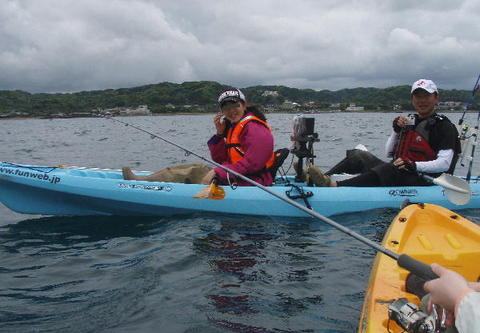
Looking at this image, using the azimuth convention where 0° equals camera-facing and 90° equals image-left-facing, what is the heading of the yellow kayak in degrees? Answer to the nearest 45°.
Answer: approximately 180°

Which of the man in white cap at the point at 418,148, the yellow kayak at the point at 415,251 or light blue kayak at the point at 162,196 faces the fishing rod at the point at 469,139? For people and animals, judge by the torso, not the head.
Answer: the yellow kayak

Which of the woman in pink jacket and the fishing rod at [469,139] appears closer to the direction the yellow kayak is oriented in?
the fishing rod

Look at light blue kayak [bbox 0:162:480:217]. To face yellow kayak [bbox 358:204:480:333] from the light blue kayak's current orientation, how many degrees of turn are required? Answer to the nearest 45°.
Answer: approximately 135° to its left

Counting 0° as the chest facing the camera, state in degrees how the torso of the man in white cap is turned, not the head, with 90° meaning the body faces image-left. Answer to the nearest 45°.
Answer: approximately 45°

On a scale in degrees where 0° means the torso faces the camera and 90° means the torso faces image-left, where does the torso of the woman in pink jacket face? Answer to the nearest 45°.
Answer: approximately 45°

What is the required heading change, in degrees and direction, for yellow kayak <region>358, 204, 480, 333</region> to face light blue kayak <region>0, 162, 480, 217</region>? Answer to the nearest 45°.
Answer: approximately 45° to its left

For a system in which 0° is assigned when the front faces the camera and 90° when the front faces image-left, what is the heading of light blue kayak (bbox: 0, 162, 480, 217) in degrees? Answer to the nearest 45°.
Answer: approximately 90°

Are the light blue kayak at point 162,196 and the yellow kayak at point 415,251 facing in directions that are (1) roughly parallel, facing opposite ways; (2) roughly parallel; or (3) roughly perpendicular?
roughly perpendicular

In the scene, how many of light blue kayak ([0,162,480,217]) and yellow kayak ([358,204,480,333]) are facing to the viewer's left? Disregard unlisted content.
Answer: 1

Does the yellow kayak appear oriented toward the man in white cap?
yes

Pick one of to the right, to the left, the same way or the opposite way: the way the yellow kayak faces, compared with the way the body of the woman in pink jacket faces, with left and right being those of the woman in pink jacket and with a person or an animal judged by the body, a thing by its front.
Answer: the opposite way

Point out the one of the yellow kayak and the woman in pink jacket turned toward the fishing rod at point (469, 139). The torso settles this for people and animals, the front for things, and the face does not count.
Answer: the yellow kayak
